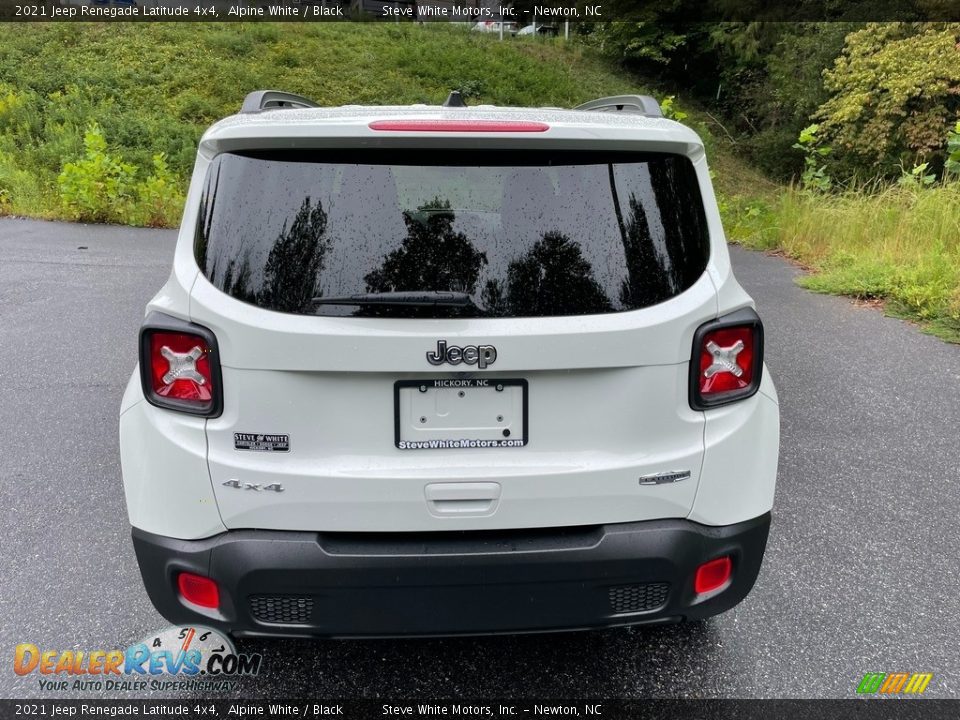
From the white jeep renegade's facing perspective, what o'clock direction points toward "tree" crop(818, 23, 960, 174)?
The tree is roughly at 1 o'clock from the white jeep renegade.

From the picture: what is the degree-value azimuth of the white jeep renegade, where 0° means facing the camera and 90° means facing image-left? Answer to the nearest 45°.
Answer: approximately 180°
